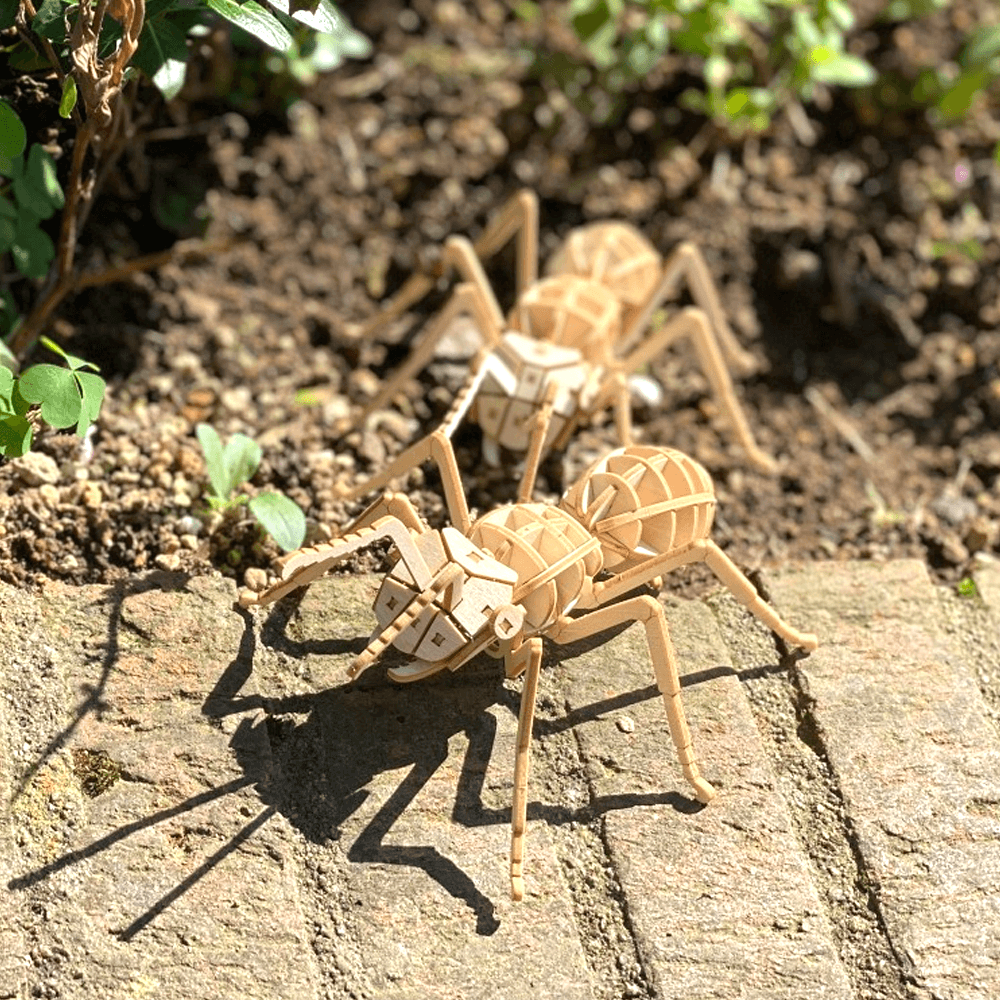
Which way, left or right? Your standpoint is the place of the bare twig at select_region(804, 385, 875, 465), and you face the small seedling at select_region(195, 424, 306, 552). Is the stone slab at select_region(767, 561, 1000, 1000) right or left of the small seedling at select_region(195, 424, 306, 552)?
left

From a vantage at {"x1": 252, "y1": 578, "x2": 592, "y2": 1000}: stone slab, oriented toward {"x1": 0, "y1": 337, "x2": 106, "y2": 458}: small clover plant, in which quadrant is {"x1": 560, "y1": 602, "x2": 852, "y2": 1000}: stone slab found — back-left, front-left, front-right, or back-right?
back-right

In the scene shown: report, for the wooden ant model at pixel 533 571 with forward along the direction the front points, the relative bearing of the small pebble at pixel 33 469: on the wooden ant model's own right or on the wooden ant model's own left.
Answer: on the wooden ant model's own right

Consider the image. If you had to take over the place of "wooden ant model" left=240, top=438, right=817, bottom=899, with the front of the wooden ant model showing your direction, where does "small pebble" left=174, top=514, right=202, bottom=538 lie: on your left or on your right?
on your right

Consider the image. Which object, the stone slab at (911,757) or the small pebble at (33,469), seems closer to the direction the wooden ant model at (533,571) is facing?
the small pebble

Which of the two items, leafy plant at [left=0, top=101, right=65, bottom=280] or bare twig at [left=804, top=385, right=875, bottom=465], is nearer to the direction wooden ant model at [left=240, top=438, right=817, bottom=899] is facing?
the leafy plant

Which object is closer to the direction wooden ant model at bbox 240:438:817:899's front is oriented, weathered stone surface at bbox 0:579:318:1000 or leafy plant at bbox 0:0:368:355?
the weathered stone surface

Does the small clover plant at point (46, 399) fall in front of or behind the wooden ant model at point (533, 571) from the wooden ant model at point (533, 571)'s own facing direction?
in front

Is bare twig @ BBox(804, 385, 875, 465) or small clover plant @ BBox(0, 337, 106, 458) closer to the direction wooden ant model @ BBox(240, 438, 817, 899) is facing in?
the small clover plant

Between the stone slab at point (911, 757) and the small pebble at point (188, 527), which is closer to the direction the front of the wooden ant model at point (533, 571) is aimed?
the small pebble

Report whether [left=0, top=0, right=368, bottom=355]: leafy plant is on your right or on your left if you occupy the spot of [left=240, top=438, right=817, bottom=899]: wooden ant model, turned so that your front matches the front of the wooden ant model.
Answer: on your right

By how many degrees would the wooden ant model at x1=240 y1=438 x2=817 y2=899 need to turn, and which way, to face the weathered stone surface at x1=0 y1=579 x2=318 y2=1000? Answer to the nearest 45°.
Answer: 0° — it already faces it

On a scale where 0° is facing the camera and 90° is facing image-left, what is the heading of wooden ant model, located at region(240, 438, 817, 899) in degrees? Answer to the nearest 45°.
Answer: approximately 45°

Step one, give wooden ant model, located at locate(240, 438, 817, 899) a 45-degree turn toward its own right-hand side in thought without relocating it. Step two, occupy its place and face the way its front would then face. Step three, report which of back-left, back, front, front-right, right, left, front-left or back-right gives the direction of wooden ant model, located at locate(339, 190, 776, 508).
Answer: right
